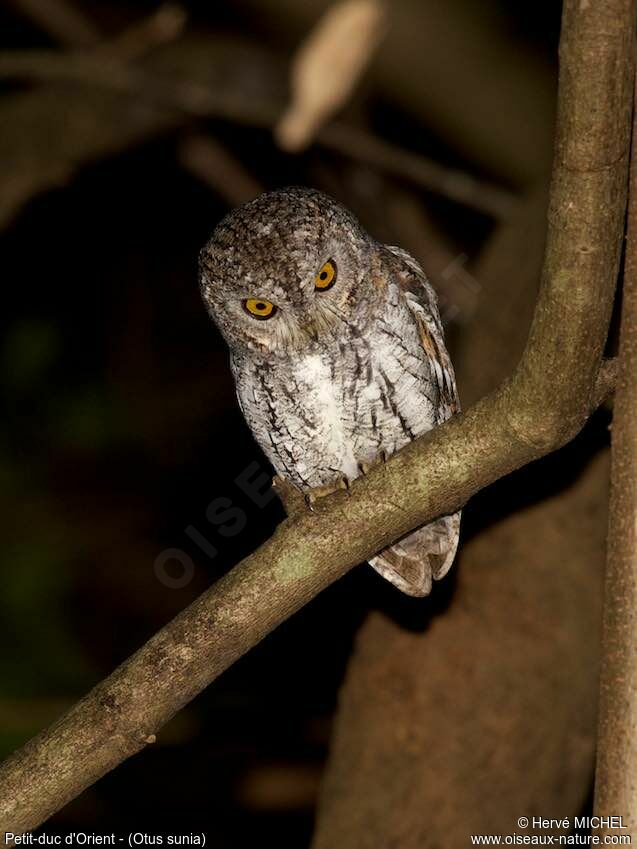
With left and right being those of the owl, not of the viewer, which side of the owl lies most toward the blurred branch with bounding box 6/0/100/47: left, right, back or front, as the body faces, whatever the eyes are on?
back

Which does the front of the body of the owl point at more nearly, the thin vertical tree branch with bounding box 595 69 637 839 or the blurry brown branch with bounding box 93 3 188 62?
the thin vertical tree branch

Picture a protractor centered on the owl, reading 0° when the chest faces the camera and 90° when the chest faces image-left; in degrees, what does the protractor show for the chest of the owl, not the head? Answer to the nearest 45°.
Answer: approximately 0°

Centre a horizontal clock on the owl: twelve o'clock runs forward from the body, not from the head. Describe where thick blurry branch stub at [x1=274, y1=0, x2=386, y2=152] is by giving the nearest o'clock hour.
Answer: The thick blurry branch stub is roughly at 7 o'clock from the owl.

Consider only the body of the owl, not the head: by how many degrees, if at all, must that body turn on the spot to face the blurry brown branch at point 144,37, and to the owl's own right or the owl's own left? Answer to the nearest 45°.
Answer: approximately 180°
